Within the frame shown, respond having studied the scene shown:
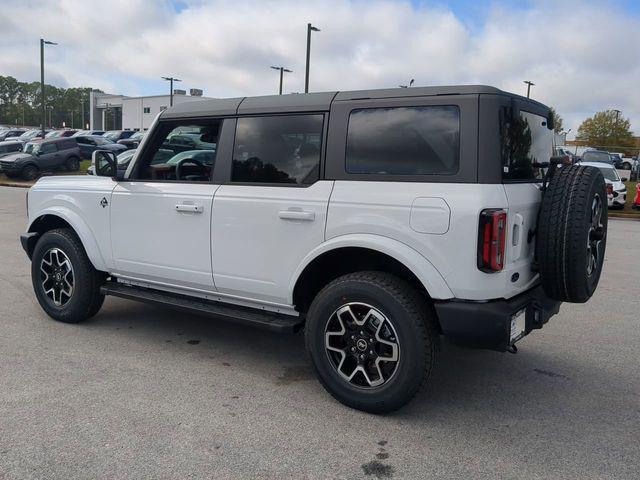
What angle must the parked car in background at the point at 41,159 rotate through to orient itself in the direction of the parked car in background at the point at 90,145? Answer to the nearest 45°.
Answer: approximately 135° to its right

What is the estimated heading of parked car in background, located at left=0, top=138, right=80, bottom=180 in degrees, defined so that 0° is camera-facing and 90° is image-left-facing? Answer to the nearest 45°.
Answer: approximately 45°

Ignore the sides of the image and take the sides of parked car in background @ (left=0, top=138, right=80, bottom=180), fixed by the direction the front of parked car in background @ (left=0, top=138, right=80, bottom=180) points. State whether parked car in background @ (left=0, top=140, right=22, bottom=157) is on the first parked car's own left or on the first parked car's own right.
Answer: on the first parked car's own right

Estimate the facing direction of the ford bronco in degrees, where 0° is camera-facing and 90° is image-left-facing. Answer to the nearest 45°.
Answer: approximately 135°
